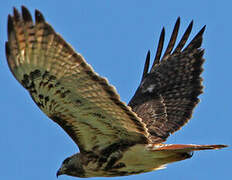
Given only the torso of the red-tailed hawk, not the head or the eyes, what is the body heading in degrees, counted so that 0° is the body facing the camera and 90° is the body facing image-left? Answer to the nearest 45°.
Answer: approximately 90°
